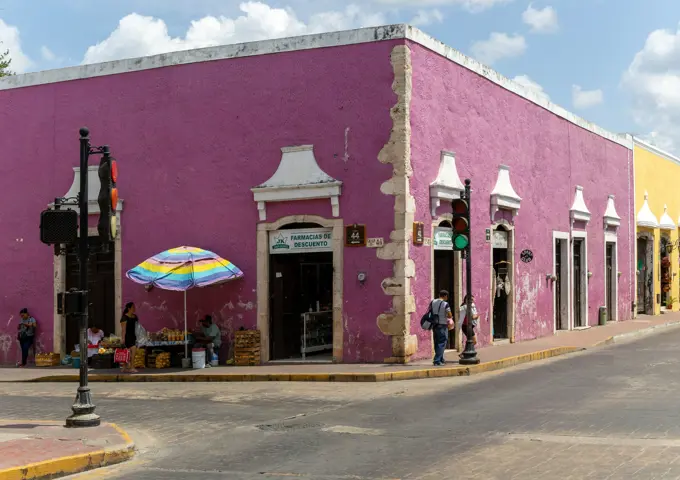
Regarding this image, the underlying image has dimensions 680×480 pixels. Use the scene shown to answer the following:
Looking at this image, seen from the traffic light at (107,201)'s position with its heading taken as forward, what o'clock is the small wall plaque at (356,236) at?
The small wall plaque is roughly at 10 o'clock from the traffic light.

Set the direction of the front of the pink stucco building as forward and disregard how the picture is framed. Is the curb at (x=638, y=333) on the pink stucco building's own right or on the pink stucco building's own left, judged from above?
on the pink stucco building's own left

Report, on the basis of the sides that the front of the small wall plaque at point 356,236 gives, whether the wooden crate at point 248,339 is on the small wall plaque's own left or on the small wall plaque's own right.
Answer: on the small wall plaque's own right

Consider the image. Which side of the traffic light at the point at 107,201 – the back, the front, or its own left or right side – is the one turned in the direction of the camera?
right

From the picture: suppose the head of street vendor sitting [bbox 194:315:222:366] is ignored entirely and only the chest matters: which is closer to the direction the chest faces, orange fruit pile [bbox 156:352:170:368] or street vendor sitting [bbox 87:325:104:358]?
the orange fruit pile
